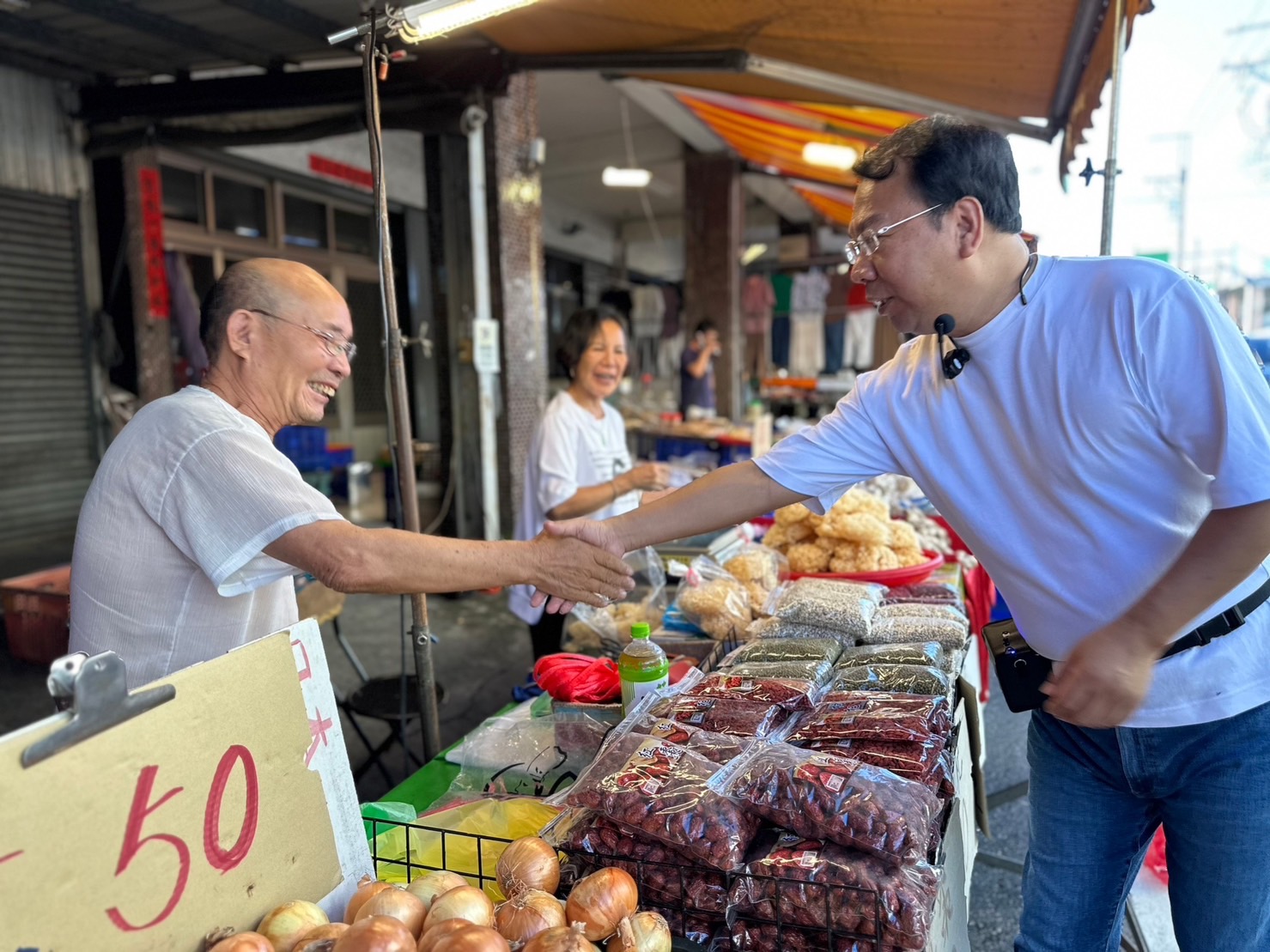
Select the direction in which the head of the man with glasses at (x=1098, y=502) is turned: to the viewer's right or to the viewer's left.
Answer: to the viewer's left

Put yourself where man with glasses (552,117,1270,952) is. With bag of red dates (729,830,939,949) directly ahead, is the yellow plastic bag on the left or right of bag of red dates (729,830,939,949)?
right

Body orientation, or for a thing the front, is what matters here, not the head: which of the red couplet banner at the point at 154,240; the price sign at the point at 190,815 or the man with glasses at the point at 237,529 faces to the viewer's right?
the man with glasses

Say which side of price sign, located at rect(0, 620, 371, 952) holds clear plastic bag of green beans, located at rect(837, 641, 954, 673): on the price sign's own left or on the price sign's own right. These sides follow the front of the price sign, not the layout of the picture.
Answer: on the price sign's own left

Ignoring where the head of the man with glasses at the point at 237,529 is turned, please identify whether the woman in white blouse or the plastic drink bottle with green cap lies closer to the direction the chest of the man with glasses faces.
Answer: the plastic drink bottle with green cap

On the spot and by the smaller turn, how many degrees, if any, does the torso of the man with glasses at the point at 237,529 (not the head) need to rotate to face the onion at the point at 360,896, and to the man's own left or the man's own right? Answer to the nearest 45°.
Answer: approximately 90° to the man's own right

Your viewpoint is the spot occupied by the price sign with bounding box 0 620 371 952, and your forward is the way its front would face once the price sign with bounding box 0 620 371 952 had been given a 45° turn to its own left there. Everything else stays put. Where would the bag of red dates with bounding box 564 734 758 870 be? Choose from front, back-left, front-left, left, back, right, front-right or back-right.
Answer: front-left

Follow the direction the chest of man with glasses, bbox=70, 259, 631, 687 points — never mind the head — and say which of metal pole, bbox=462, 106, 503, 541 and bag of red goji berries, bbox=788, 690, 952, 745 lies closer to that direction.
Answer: the bag of red goji berries

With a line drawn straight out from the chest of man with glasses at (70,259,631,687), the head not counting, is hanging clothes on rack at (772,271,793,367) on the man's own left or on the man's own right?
on the man's own left
